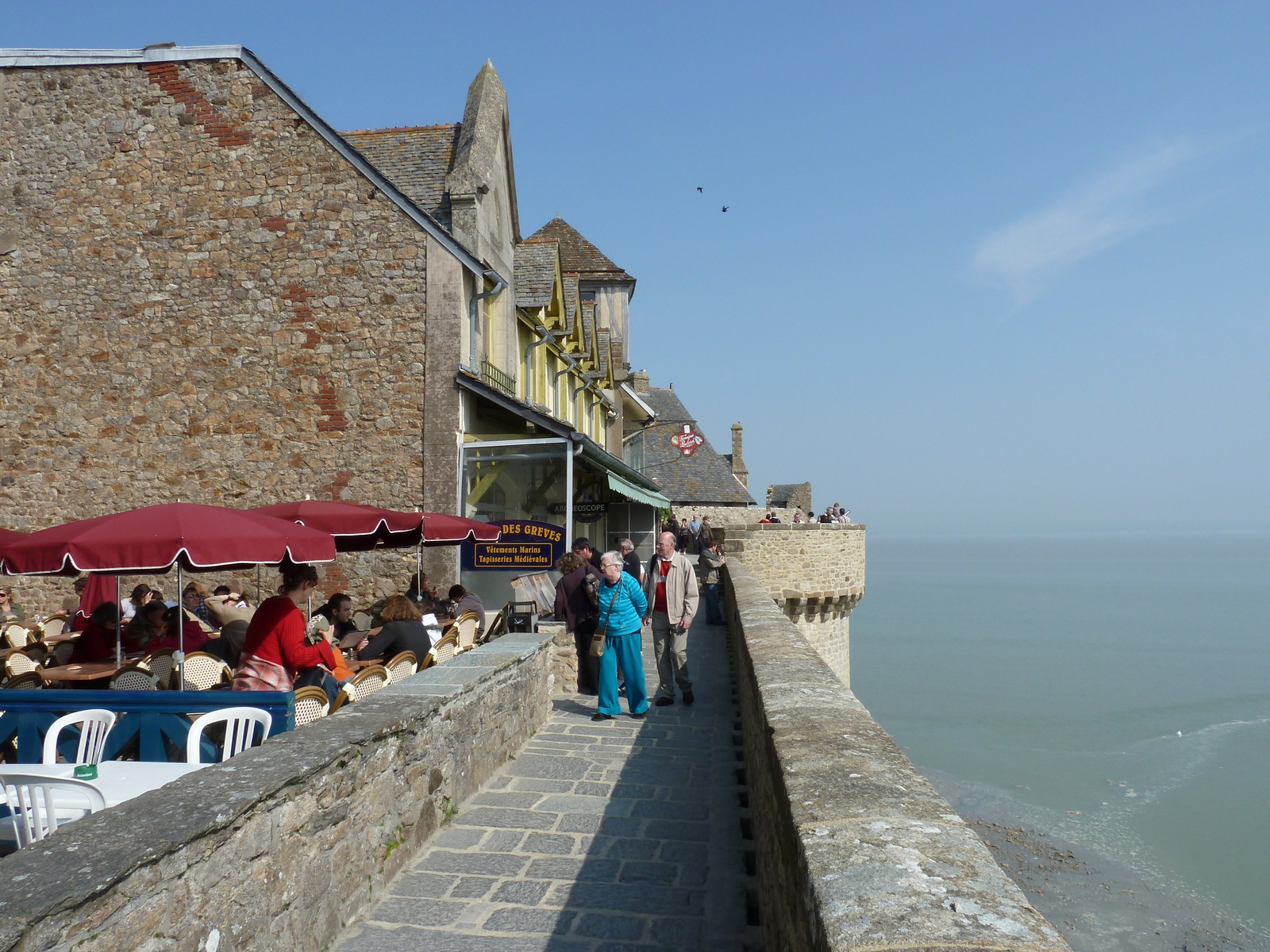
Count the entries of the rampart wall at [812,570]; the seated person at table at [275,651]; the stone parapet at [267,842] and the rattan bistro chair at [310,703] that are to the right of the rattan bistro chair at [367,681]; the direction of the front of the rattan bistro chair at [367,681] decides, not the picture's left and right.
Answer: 1

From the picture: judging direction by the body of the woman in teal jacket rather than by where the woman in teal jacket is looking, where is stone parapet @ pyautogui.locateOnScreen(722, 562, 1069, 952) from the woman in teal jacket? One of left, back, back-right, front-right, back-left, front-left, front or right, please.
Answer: front-left

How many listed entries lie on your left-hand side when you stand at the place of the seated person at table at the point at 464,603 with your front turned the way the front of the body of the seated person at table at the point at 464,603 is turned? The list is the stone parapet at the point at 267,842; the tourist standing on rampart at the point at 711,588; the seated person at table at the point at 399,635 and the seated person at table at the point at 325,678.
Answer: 3

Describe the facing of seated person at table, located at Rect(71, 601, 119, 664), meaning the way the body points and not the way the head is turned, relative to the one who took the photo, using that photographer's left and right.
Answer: facing to the right of the viewer

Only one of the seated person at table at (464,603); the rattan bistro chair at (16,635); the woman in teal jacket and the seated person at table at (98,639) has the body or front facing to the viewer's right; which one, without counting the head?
the seated person at table at (98,639)

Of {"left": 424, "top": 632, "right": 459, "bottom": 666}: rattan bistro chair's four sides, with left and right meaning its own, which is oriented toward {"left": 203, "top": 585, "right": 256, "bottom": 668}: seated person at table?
front

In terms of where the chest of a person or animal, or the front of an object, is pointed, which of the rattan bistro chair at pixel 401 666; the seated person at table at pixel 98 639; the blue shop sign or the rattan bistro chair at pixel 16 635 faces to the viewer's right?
the seated person at table

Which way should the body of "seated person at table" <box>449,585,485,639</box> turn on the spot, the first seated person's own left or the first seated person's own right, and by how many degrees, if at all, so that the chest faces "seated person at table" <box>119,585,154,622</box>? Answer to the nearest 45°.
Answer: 0° — they already face them

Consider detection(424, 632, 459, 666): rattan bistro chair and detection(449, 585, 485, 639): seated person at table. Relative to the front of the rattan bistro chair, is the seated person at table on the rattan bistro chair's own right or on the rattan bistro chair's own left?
on the rattan bistro chair's own right

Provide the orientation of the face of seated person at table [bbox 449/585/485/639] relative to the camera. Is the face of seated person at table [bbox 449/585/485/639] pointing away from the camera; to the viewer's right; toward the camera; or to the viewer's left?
to the viewer's left

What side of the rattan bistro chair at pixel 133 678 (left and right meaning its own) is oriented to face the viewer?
back

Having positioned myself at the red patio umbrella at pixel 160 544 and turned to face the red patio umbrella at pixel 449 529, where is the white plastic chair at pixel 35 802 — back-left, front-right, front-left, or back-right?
back-right
